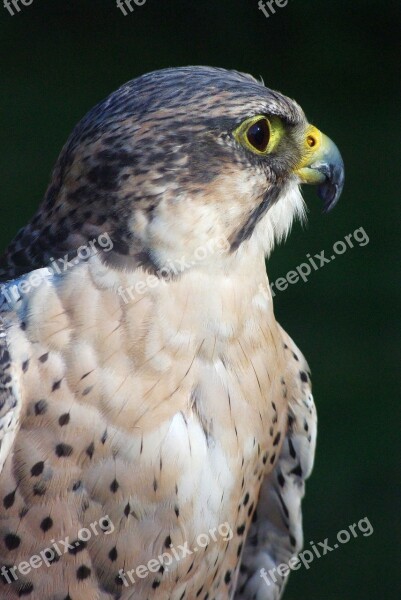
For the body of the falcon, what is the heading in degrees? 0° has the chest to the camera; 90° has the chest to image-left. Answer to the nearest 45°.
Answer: approximately 315°
